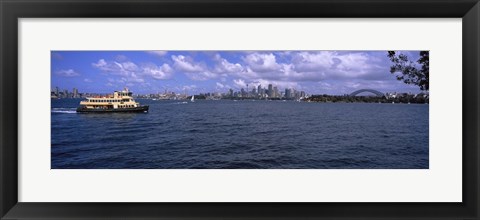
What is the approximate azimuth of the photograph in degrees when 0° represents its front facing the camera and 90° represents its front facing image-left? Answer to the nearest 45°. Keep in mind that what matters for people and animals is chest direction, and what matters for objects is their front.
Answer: approximately 0°
